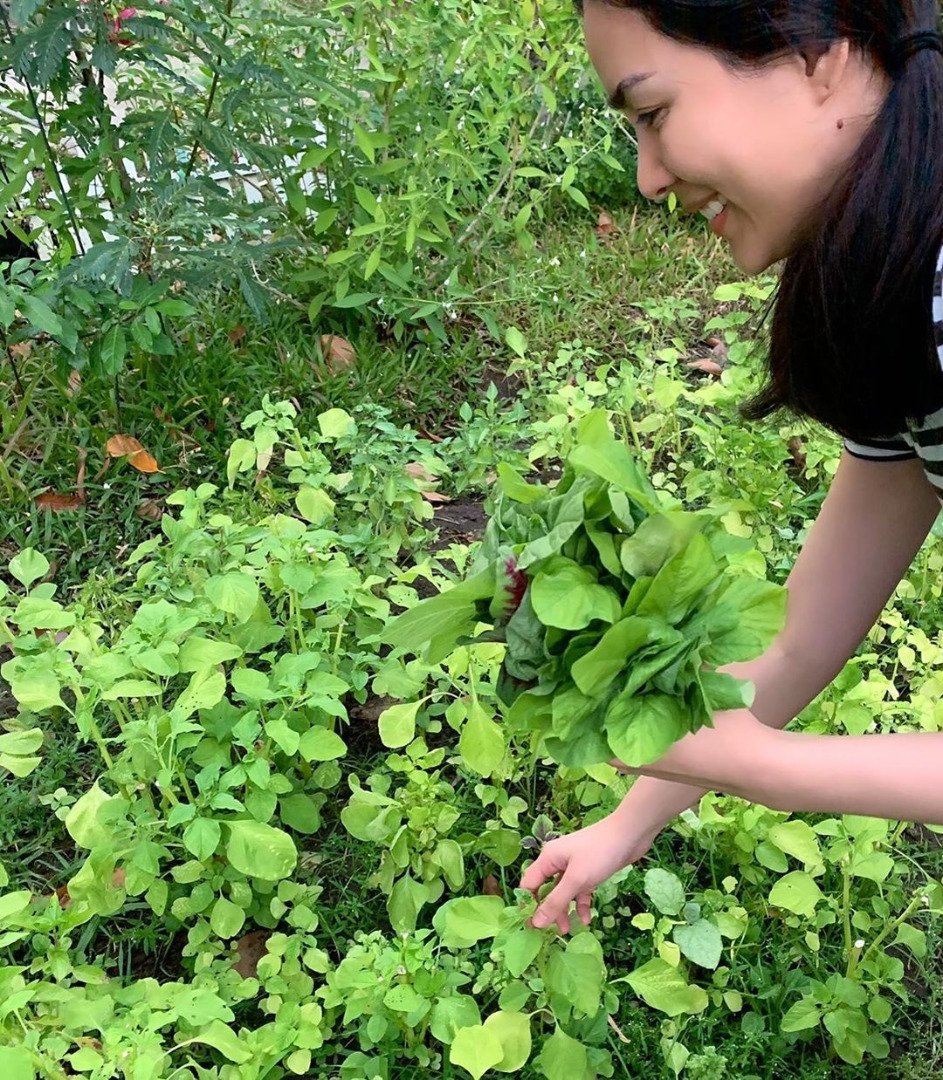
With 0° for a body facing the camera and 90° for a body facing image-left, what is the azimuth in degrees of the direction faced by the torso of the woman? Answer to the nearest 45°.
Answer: approximately 90°

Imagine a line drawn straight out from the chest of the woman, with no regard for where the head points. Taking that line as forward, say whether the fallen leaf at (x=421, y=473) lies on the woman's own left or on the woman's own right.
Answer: on the woman's own right

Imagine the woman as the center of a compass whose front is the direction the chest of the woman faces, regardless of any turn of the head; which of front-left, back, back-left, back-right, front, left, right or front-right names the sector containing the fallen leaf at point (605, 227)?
right

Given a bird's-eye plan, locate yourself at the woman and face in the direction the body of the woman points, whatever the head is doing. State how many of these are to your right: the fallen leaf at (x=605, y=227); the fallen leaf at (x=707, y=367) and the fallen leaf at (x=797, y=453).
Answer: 3

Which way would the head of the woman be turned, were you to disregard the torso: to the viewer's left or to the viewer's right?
to the viewer's left

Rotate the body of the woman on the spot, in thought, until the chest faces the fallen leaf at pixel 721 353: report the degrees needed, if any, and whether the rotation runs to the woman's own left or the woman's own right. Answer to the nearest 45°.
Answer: approximately 90° to the woman's own right
